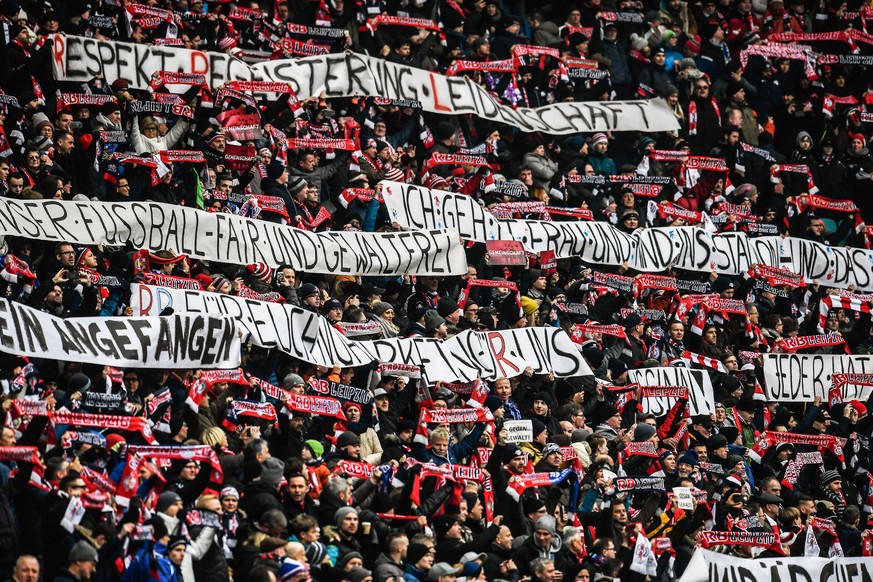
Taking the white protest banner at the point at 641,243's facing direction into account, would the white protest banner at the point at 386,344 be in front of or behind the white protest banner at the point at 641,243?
in front

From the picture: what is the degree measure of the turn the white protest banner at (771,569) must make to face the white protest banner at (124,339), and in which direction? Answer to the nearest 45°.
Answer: approximately 90° to its right

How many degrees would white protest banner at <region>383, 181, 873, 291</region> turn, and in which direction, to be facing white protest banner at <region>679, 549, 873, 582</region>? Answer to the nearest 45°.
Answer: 0° — it already faces it

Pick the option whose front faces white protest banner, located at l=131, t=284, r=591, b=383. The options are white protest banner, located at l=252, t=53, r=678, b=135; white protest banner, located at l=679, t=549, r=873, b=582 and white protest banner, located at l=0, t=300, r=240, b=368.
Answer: white protest banner, located at l=252, t=53, r=678, b=135

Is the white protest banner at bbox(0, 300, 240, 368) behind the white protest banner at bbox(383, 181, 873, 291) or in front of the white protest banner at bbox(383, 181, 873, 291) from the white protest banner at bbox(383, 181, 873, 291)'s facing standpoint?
in front

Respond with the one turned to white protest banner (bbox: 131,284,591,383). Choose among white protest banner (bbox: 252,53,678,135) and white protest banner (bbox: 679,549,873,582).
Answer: white protest banner (bbox: 252,53,678,135)

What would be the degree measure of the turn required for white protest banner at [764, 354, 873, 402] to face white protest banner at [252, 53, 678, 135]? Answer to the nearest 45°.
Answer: approximately 90° to its right

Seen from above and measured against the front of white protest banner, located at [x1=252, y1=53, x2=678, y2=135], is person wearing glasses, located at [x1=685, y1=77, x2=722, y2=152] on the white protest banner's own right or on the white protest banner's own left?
on the white protest banner's own left

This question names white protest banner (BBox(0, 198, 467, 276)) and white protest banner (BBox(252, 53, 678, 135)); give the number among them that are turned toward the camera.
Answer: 2
